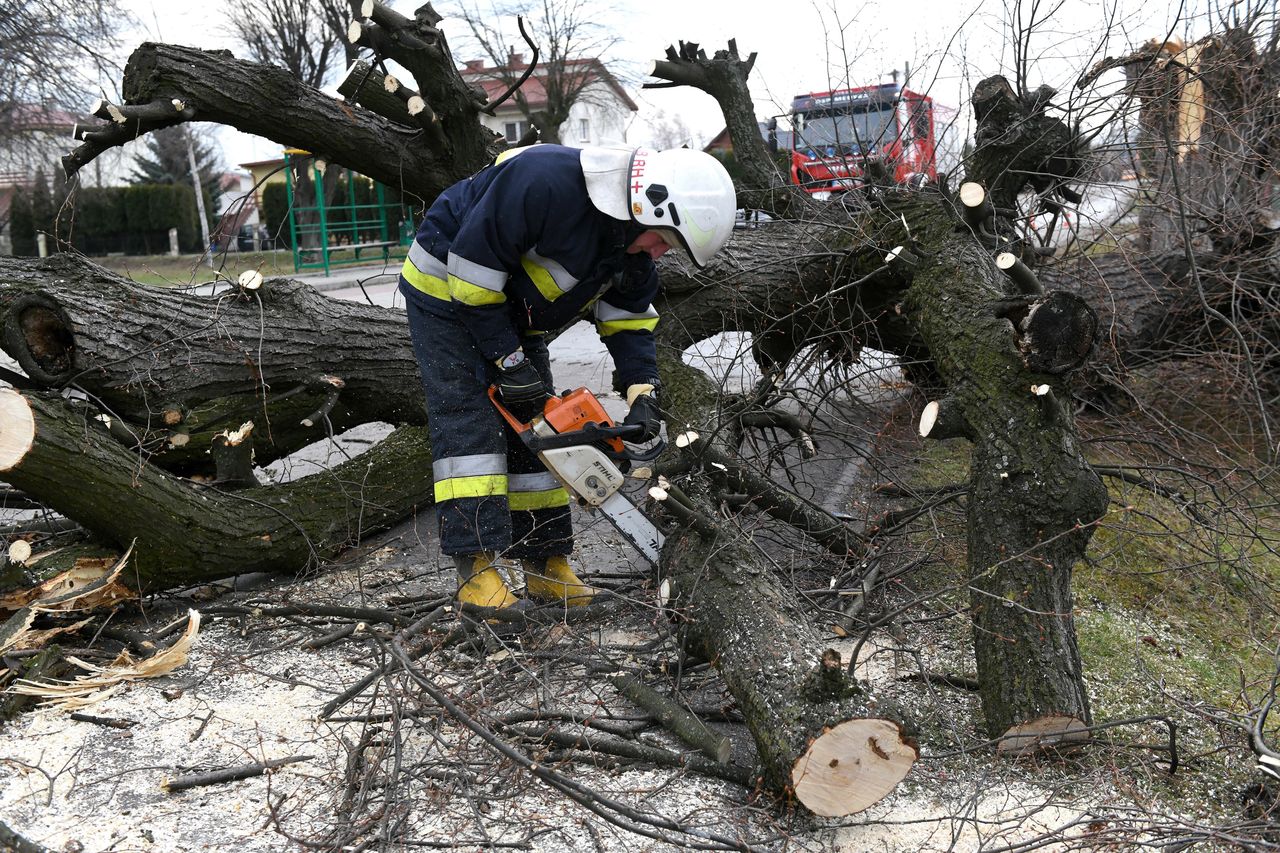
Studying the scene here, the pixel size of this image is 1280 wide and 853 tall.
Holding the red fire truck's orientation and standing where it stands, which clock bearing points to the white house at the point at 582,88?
The white house is roughly at 4 o'clock from the red fire truck.

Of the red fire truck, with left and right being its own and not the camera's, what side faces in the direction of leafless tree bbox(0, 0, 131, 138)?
right

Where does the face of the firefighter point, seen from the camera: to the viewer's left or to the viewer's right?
to the viewer's right

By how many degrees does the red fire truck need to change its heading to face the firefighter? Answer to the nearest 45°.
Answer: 0° — it already faces them

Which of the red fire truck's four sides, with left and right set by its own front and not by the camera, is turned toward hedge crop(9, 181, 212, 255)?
right

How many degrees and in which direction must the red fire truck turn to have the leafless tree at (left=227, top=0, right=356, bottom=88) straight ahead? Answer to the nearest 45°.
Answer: approximately 90° to its right

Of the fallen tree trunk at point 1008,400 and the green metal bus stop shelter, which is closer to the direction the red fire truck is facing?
the fallen tree trunk

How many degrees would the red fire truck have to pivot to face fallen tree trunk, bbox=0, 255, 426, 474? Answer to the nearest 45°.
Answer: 0° — it already faces it

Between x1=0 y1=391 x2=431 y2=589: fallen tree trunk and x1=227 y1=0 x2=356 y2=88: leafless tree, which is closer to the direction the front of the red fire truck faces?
the fallen tree trunk

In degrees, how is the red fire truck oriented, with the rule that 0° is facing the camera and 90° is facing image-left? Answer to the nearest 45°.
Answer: approximately 45°

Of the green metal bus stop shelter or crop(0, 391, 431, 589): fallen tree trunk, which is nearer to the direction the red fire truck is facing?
the fallen tree trunk

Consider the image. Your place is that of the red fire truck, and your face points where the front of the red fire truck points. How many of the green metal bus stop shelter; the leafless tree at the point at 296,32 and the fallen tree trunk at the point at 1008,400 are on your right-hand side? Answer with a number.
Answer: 2
